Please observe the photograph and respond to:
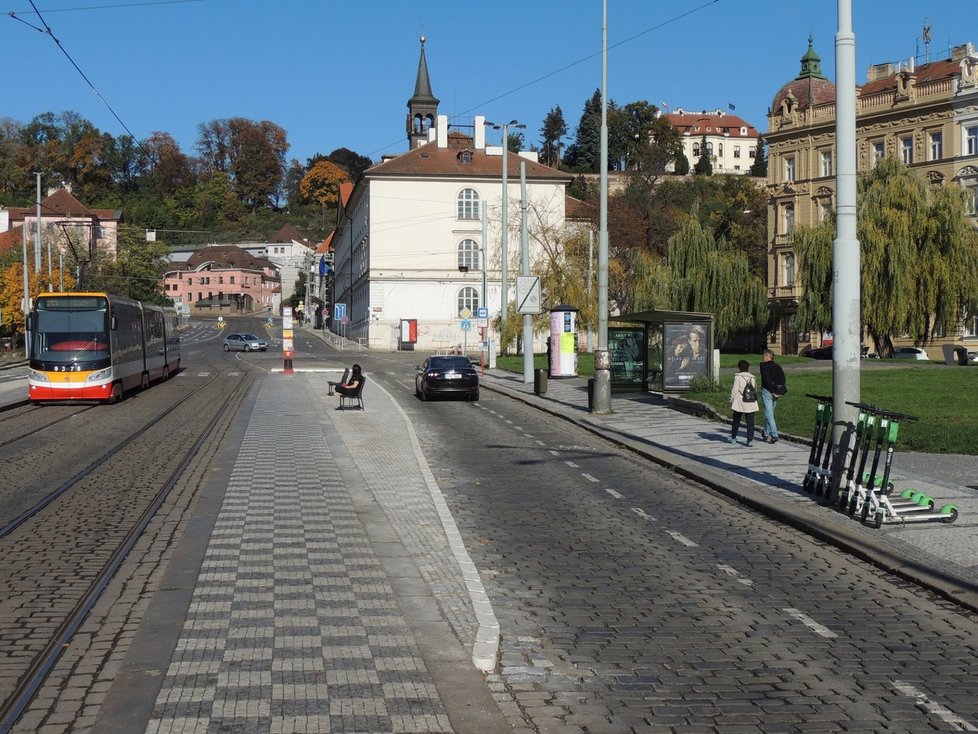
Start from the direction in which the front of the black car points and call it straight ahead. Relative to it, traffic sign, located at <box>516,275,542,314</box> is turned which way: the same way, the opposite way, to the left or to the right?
the opposite way

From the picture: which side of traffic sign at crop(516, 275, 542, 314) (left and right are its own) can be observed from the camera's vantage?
front

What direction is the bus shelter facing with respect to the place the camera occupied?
facing the viewer and to the left of the viewer

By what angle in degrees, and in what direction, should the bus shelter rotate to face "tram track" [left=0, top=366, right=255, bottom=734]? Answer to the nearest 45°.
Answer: approximately 45° to its left

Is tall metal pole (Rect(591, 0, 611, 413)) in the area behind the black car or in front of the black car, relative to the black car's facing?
behind

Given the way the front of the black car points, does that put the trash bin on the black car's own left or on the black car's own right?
on the black car's own right

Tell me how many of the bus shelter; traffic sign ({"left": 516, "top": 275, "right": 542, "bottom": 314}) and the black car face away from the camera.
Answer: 1

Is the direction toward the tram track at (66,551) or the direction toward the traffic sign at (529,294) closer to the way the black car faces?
the traffic sign

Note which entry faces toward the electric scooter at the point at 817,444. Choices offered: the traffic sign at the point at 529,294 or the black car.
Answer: the traffic sign

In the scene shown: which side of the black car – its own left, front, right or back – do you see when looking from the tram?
left

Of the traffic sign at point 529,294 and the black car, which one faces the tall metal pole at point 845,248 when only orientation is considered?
the traffic sign

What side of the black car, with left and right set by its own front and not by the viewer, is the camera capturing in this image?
back

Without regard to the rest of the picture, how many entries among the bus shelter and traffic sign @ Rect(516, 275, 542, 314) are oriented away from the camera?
0

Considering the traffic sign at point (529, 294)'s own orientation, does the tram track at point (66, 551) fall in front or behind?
in front

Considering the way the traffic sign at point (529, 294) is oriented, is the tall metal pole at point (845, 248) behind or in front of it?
in front

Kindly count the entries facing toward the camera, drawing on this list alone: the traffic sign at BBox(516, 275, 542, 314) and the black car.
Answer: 1

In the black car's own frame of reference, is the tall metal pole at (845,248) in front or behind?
behind
